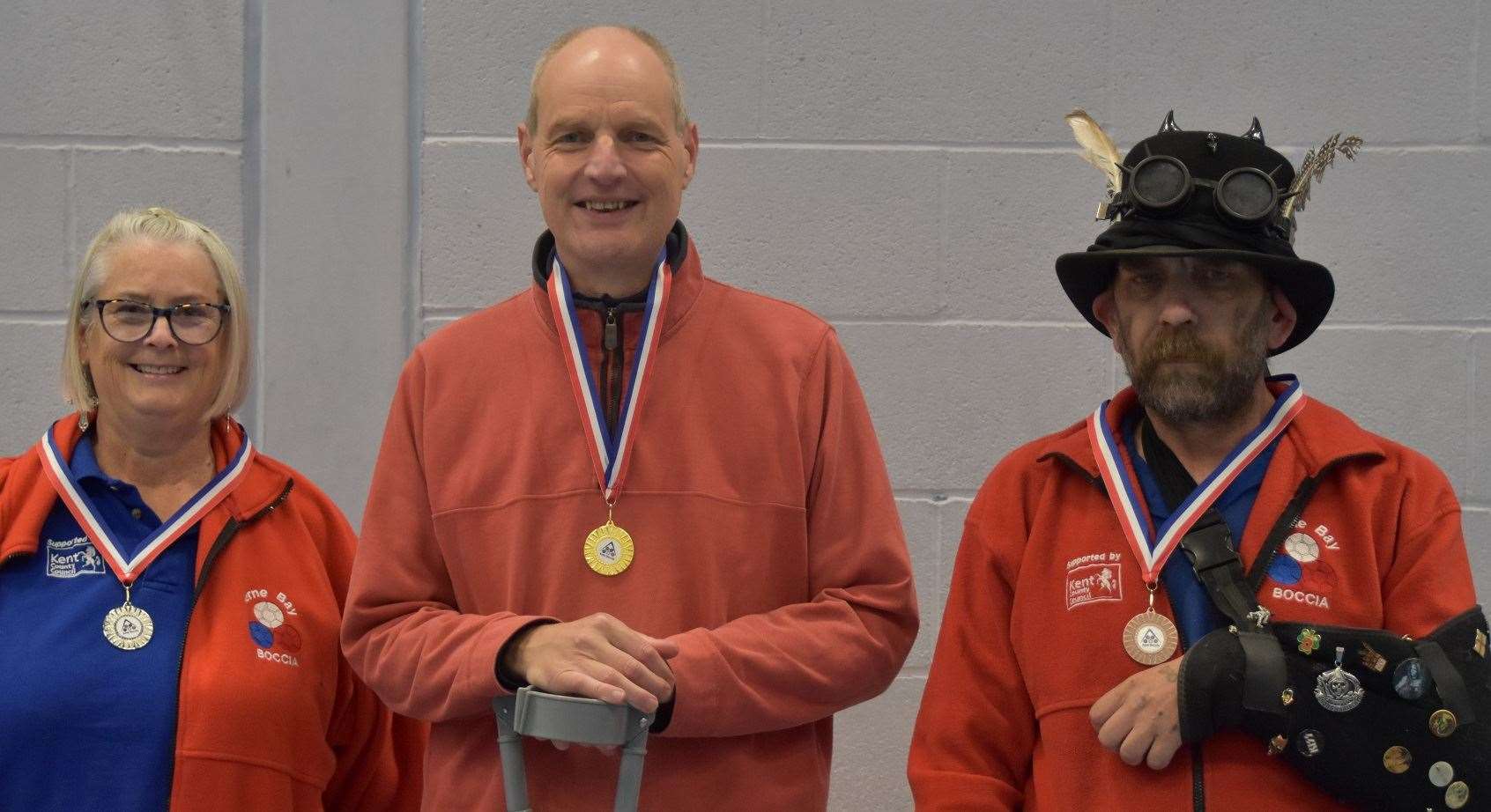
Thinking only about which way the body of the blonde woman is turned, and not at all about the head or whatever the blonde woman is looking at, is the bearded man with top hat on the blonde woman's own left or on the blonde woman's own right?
on the blonde woman's own left

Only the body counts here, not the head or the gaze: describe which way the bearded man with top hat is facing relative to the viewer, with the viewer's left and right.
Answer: facing the viewer

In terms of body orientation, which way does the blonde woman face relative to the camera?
toward the camera

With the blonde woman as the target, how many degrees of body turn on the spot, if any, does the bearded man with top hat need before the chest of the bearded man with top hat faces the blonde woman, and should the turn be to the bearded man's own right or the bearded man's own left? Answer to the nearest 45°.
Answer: approximately 90° to the bearded man's own right

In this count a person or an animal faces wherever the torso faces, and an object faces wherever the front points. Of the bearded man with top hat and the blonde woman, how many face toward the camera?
2
